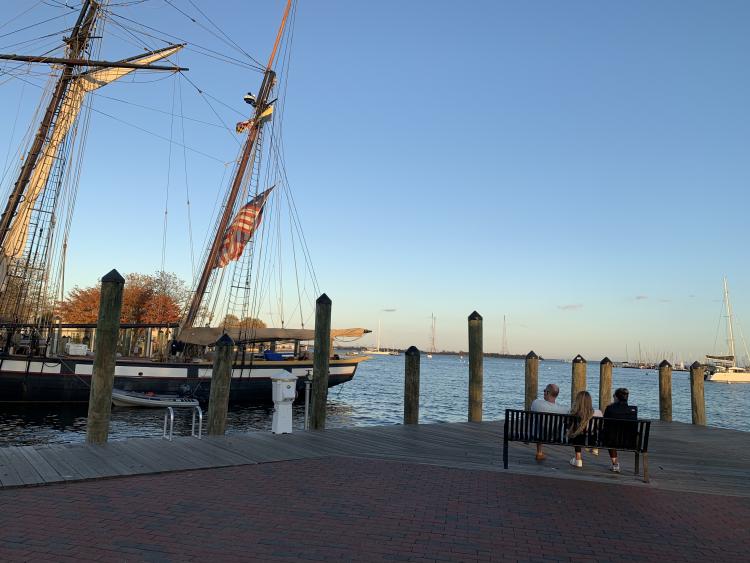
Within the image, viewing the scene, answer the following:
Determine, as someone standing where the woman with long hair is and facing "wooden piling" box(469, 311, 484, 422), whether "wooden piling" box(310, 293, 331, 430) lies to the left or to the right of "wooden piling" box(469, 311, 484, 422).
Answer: left

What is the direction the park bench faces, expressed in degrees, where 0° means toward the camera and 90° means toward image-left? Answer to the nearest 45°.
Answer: approximately 180°

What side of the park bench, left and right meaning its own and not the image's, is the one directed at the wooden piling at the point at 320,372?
left

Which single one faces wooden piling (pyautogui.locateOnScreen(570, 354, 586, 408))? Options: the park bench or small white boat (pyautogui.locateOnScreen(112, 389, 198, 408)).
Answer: the park bench

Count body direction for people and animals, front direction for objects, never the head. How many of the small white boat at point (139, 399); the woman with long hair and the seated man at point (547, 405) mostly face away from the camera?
2

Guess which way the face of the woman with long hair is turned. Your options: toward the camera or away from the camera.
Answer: away from the camera

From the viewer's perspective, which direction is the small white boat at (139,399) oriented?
to the viewer's left

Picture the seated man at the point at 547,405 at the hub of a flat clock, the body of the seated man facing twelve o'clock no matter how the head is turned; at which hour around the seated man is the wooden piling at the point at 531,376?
The wooden piling is roughly at 12 o'clock from the seated man.

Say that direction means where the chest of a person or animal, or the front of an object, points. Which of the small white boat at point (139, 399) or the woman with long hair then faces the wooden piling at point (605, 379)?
the woman with long hair

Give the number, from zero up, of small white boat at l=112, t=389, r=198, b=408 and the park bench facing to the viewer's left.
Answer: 1

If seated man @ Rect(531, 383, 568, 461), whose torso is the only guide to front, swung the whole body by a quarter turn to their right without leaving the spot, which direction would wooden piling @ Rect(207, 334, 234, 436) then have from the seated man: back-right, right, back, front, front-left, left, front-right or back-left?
back

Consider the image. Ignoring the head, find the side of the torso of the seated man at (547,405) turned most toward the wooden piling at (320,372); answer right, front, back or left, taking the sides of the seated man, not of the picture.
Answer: left

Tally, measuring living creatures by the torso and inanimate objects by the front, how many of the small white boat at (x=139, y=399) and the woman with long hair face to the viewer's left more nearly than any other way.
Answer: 1

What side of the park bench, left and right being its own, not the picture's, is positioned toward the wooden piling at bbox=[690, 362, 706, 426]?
front

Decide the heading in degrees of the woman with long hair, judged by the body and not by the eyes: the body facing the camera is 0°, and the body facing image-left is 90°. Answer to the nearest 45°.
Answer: approximately 180°

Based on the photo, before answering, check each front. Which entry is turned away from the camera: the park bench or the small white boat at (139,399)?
the park bench

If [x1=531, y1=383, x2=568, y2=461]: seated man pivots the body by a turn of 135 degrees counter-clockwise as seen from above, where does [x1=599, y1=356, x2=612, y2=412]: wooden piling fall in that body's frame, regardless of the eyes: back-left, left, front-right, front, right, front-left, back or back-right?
back-right
